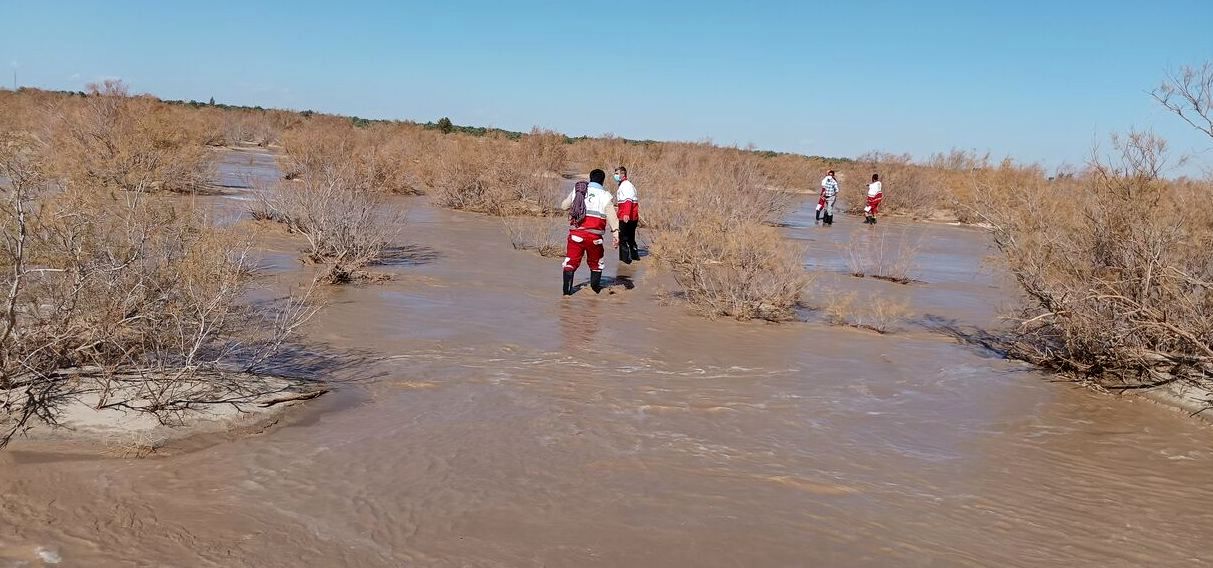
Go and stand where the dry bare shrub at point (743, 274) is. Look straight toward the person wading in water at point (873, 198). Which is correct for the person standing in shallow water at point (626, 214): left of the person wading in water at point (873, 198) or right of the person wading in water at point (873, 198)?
left

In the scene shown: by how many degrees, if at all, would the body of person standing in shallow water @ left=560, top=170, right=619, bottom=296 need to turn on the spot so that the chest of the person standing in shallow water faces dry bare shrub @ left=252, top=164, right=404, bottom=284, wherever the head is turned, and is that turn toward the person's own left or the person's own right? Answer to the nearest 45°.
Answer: approximately 90° to the person's own left

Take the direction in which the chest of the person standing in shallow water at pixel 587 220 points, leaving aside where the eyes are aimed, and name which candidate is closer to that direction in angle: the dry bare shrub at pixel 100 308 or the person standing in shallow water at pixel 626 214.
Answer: the person standing in shallow water

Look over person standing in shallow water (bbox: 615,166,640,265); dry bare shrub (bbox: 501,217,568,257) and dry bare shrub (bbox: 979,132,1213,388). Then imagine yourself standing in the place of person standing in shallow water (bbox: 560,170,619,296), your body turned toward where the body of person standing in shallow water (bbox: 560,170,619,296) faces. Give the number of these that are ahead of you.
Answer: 2

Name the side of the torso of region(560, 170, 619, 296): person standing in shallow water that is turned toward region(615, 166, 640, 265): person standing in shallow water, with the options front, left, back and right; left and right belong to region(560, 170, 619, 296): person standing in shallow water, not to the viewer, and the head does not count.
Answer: front

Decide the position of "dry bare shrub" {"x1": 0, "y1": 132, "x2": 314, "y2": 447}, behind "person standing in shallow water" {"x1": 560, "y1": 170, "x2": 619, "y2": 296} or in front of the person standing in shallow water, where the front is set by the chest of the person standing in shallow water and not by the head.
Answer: behind

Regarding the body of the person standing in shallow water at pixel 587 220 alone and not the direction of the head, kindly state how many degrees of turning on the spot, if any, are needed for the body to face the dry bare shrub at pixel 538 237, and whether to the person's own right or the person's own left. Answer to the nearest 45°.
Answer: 0° — they already face it

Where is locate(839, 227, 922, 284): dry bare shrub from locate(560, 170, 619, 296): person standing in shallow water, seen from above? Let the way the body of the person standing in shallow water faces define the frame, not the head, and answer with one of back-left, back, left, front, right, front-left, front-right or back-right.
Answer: front-right

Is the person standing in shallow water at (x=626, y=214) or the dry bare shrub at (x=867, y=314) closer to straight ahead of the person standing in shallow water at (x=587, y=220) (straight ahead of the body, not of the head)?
the person standing in shallow water

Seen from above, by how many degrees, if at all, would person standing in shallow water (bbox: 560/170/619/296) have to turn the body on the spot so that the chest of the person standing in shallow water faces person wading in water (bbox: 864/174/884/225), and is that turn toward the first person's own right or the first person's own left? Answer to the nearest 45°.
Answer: approximately 45° to the first person's own right

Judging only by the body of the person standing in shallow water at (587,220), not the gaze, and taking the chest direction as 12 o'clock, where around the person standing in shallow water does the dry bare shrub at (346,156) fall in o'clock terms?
The dry bare shrub is roughly at 11 o'clock from the person standing in shallow water.

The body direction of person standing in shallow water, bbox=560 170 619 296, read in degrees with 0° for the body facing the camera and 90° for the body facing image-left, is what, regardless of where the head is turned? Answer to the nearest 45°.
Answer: approximately 180°

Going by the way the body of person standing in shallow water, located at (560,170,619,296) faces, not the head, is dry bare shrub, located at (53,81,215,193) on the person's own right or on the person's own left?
on the person's own left

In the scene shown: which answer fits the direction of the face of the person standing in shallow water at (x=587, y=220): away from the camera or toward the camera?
away from the camera

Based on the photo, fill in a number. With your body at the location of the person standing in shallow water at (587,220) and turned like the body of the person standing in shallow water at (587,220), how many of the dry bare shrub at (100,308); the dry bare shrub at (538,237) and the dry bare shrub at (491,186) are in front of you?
2

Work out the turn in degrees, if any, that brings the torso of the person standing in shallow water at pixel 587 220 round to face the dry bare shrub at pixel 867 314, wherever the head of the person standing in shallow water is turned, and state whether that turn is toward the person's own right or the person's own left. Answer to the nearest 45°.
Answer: approximately 90° to the person's own right

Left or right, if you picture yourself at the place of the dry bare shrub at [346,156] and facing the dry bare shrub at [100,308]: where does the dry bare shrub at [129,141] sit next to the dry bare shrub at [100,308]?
right

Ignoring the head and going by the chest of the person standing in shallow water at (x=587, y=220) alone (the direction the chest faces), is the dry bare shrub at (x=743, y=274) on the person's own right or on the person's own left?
on the person's own right
